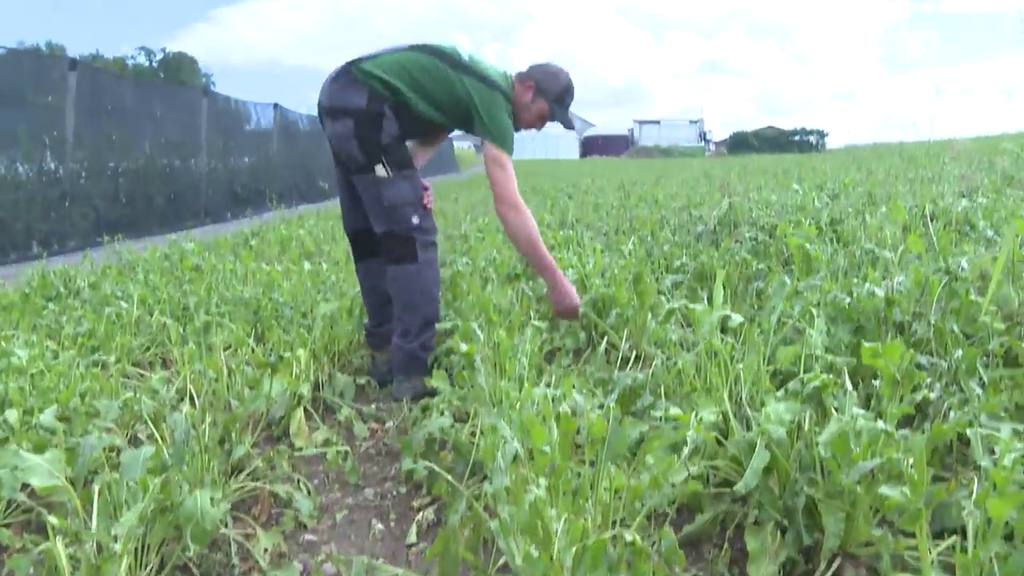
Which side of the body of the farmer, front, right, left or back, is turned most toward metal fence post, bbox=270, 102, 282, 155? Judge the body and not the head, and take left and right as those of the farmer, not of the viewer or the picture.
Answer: left

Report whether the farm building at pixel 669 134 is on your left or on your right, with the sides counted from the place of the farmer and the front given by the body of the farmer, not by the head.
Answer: on your left

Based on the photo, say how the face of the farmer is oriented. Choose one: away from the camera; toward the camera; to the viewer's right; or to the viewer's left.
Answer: to the viewer's right

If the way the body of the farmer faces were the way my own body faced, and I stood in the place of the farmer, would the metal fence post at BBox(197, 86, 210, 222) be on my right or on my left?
on my left

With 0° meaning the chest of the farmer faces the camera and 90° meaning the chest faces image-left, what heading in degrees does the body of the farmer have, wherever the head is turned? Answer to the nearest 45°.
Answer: approximately 270°

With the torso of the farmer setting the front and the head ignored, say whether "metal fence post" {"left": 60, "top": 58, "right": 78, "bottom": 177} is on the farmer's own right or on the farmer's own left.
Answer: on the farmer's own left
